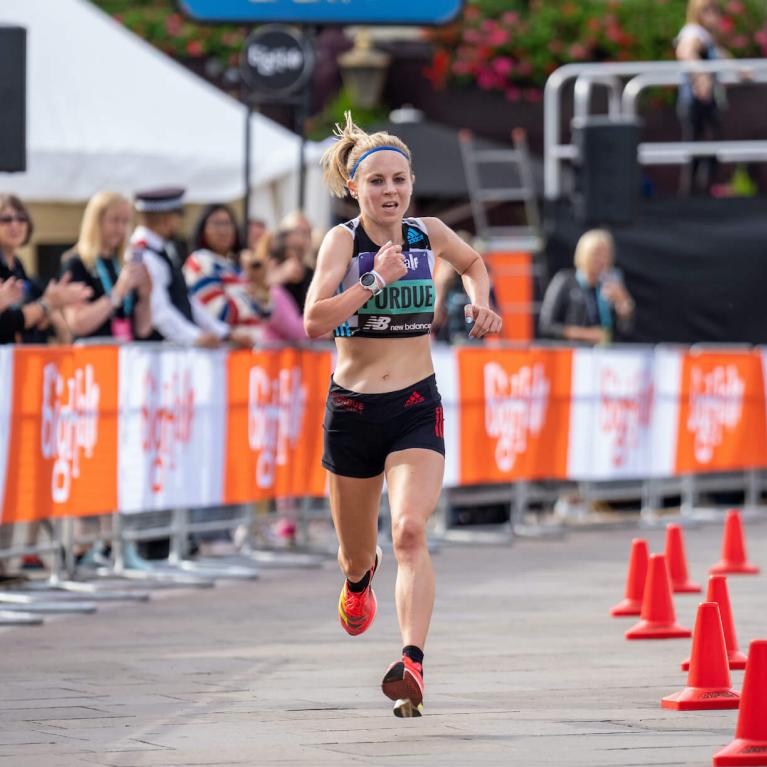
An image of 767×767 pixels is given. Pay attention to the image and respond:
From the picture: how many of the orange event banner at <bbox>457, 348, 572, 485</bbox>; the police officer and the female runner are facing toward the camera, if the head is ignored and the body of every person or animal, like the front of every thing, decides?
2

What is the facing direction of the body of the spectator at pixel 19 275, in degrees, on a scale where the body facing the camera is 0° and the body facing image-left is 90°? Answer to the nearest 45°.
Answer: approximately 315°

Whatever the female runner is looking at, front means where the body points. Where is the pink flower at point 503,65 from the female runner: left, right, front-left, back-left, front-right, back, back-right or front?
back

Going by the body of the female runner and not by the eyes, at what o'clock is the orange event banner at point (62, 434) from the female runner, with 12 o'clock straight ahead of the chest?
The orange event banner is roughly at 5 o'clock from the female runner.

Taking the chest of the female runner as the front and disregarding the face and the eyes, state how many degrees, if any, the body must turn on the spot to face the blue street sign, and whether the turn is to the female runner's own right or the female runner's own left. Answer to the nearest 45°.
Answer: approximately 180°

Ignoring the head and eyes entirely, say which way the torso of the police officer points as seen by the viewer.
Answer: to the viewer's right

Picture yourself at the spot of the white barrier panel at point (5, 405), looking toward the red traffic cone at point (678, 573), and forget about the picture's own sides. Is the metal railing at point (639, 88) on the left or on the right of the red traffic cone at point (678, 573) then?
left

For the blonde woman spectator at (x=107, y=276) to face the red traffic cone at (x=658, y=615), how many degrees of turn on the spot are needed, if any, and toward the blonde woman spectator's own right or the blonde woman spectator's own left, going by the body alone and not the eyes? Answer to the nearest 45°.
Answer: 0° — they already face it

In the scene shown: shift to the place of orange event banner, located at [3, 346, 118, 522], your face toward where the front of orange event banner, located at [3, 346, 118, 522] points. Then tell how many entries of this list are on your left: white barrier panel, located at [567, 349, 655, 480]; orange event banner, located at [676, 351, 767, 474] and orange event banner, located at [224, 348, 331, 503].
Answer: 3

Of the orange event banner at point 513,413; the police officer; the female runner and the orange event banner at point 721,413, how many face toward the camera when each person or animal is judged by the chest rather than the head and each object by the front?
3
